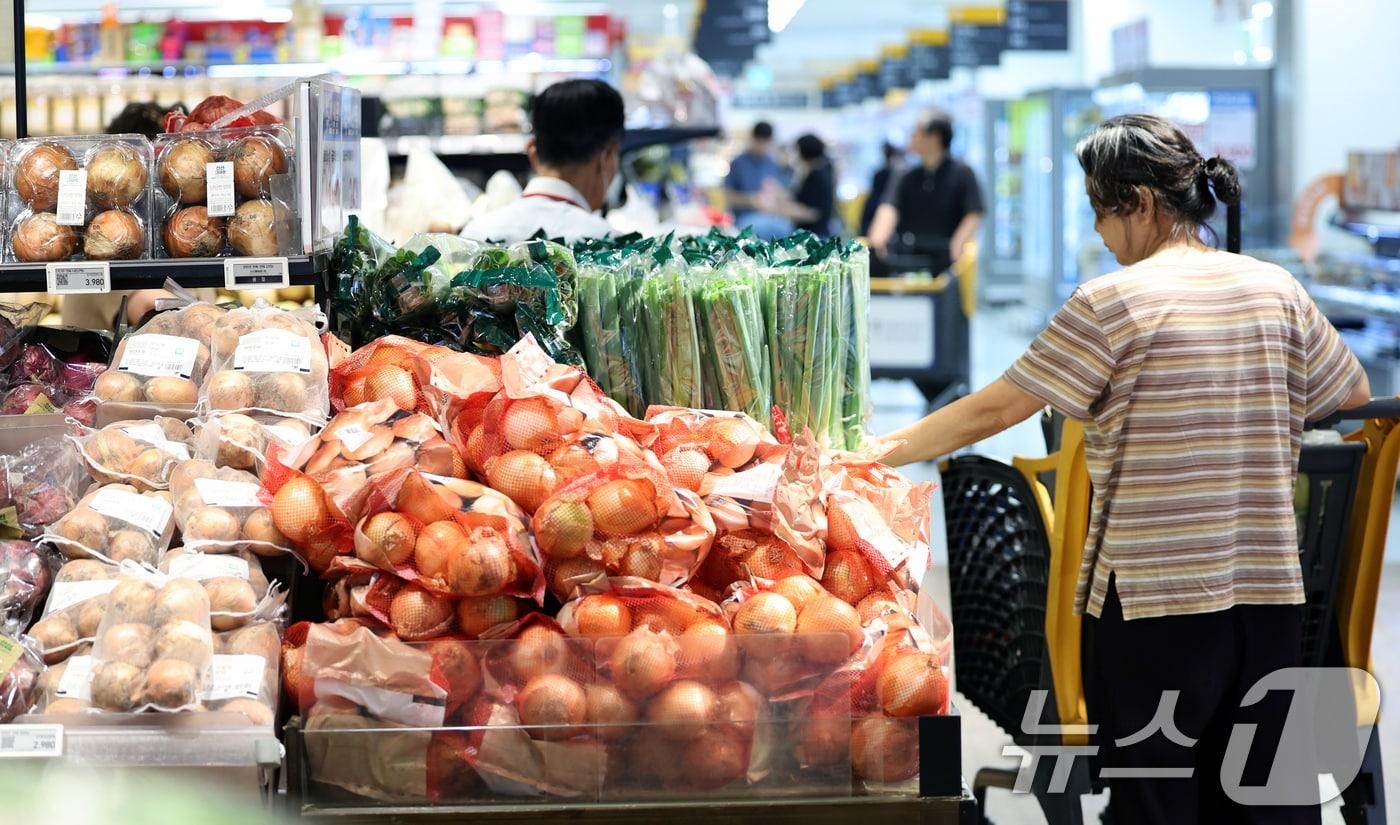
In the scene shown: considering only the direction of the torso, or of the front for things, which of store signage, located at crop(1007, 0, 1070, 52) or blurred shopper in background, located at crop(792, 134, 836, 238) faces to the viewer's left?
the blurred shopper in background

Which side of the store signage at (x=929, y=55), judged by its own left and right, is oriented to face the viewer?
front

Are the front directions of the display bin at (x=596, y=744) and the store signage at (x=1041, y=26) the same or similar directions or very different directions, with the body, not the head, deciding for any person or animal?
same or similar directions

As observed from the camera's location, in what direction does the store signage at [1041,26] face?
facing the viewer

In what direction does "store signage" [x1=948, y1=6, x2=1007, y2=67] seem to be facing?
toward the camera

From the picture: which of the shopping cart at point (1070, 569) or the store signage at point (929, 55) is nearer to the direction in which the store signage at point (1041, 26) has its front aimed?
the shopping cart

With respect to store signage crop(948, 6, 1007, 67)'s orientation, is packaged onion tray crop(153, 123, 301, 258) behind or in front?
in front

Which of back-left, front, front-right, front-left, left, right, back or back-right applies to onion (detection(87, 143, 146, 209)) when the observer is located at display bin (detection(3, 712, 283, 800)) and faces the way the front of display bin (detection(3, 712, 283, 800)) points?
back

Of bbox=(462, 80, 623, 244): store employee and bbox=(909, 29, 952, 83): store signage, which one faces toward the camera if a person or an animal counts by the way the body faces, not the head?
the store signage

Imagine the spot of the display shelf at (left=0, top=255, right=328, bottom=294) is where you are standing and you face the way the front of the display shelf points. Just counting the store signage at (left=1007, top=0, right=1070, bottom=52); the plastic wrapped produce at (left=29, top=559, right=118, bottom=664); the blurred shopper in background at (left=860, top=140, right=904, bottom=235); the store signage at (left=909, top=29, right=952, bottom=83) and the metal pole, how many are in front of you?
1

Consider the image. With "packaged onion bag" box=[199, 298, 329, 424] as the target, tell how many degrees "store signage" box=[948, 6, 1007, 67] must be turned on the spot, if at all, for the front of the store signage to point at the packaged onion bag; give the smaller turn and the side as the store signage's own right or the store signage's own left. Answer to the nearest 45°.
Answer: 0° — it already faces it
